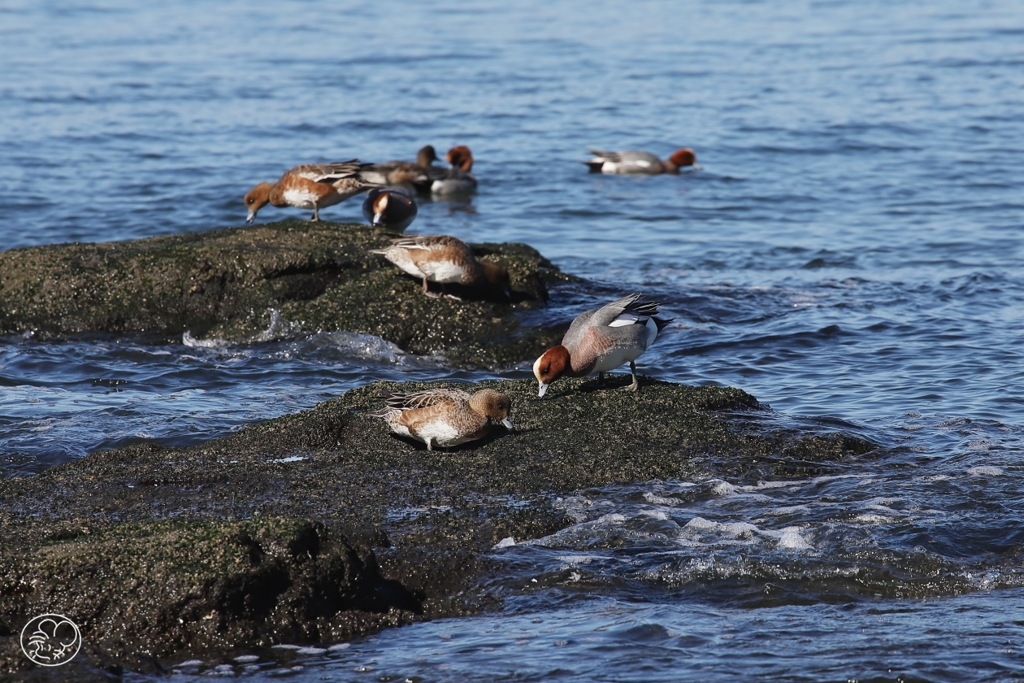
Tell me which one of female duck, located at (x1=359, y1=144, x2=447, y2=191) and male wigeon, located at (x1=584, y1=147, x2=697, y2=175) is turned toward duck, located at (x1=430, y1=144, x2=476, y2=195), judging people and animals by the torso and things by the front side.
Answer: female duck, located at (x1=359, y1=144, x2=447, y2=191)

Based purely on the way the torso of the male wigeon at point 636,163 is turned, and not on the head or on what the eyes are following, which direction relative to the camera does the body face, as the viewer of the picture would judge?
to the viewer's right

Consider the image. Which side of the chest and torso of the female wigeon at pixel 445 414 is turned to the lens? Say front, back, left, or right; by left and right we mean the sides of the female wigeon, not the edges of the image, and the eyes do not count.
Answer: right

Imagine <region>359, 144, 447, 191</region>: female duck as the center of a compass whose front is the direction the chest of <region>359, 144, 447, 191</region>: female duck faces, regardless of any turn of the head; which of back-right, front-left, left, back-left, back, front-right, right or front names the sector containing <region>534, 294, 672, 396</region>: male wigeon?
right

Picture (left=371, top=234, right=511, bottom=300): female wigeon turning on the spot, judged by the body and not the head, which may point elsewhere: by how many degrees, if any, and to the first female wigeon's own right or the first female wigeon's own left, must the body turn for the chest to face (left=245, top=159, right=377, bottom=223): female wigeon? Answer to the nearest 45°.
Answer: approximately 135° to the first female wigeon's own left

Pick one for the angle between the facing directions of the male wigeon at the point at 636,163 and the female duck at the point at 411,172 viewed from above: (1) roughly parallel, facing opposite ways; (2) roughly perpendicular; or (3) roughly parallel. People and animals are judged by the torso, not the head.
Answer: roughly parallel

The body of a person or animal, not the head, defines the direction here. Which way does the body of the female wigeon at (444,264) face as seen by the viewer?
to the viewer's right

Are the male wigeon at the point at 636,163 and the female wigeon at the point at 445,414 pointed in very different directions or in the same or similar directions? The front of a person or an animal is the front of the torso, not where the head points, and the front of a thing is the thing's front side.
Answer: same or similar directions

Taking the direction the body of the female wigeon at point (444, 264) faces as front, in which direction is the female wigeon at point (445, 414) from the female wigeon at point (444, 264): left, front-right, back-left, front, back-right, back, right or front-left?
right

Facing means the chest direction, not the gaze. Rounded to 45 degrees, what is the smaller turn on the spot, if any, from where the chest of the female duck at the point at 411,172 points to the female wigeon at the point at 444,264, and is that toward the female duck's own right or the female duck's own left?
approximately 90° to the female duck's own right

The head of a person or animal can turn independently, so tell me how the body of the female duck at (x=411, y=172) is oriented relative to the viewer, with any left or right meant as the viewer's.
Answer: facing to the right of the viewer

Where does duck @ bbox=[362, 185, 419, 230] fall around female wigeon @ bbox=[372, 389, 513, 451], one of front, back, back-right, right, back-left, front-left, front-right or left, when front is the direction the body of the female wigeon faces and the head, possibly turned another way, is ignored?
left

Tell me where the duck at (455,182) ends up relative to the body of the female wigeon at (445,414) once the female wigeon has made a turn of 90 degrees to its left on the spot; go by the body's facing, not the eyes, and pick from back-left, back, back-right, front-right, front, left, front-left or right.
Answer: front

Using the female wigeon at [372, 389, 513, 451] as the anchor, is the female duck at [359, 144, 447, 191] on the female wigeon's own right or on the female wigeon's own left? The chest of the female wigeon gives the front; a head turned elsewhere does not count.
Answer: on the female wigeon's own left

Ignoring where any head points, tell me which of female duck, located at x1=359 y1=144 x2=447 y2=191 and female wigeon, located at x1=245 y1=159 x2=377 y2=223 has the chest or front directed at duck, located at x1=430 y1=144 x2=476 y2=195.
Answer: the female duck

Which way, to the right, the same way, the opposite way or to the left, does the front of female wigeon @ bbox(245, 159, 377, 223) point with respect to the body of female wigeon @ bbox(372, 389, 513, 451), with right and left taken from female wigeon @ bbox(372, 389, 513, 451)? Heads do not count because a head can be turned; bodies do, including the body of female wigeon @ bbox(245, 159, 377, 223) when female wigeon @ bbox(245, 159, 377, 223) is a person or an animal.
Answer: the opposite way

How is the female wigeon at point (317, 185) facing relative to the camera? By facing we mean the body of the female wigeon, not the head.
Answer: to the viewer's left
